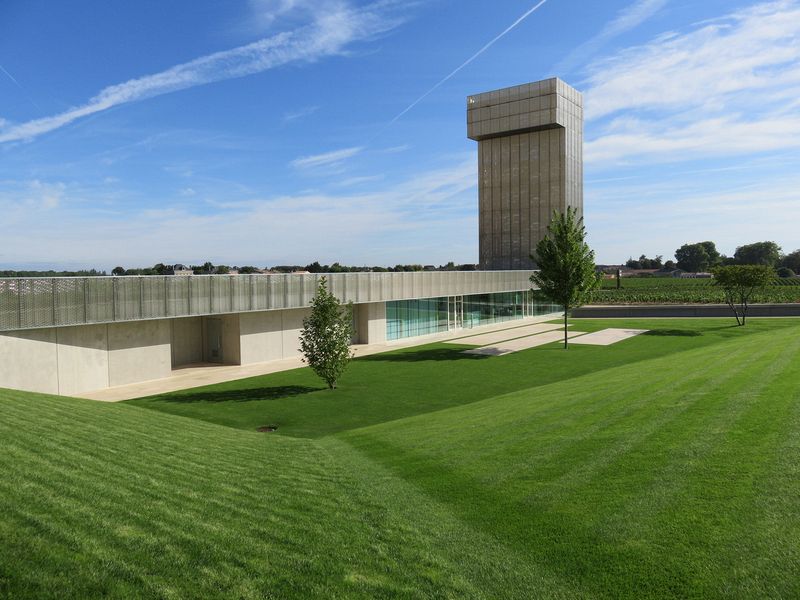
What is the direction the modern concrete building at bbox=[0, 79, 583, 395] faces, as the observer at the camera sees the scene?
facing the viewer and to the right of the viewer

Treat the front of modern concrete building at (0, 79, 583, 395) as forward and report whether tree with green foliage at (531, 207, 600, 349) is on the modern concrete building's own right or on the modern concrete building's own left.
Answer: on the modern concrete building's own left

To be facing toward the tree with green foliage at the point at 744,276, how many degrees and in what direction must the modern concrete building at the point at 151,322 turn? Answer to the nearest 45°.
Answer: approximately 45° to its left

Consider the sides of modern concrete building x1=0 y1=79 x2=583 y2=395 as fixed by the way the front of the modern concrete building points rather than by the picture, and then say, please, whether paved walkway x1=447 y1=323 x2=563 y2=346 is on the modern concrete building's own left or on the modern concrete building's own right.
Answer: on the modern concrete building's own left

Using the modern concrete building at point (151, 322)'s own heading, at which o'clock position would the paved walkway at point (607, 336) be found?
The paved walkway is roughly at 10 o'clock from the modern concrete building.
